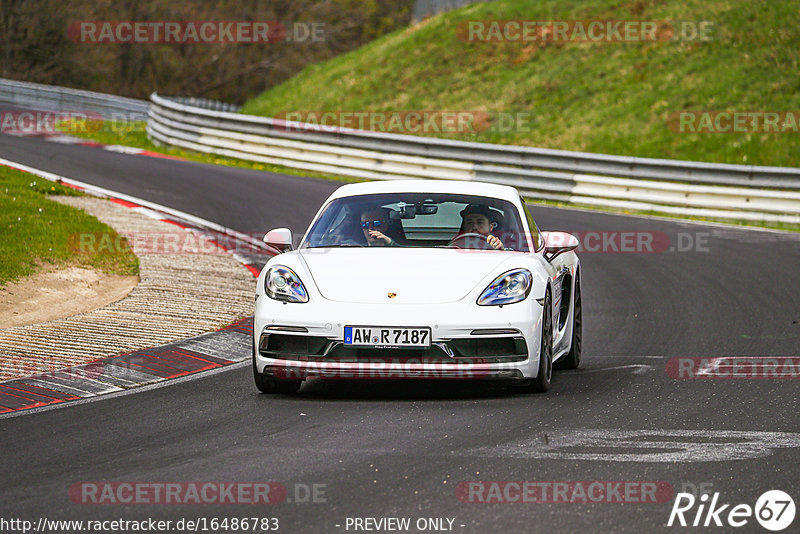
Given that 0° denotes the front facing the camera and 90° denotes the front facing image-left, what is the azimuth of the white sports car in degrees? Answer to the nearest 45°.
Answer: approximately 0°

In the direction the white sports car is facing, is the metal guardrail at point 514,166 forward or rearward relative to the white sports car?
rearward

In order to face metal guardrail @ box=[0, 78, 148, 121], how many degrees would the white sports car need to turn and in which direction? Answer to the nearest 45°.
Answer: approximately 180°
